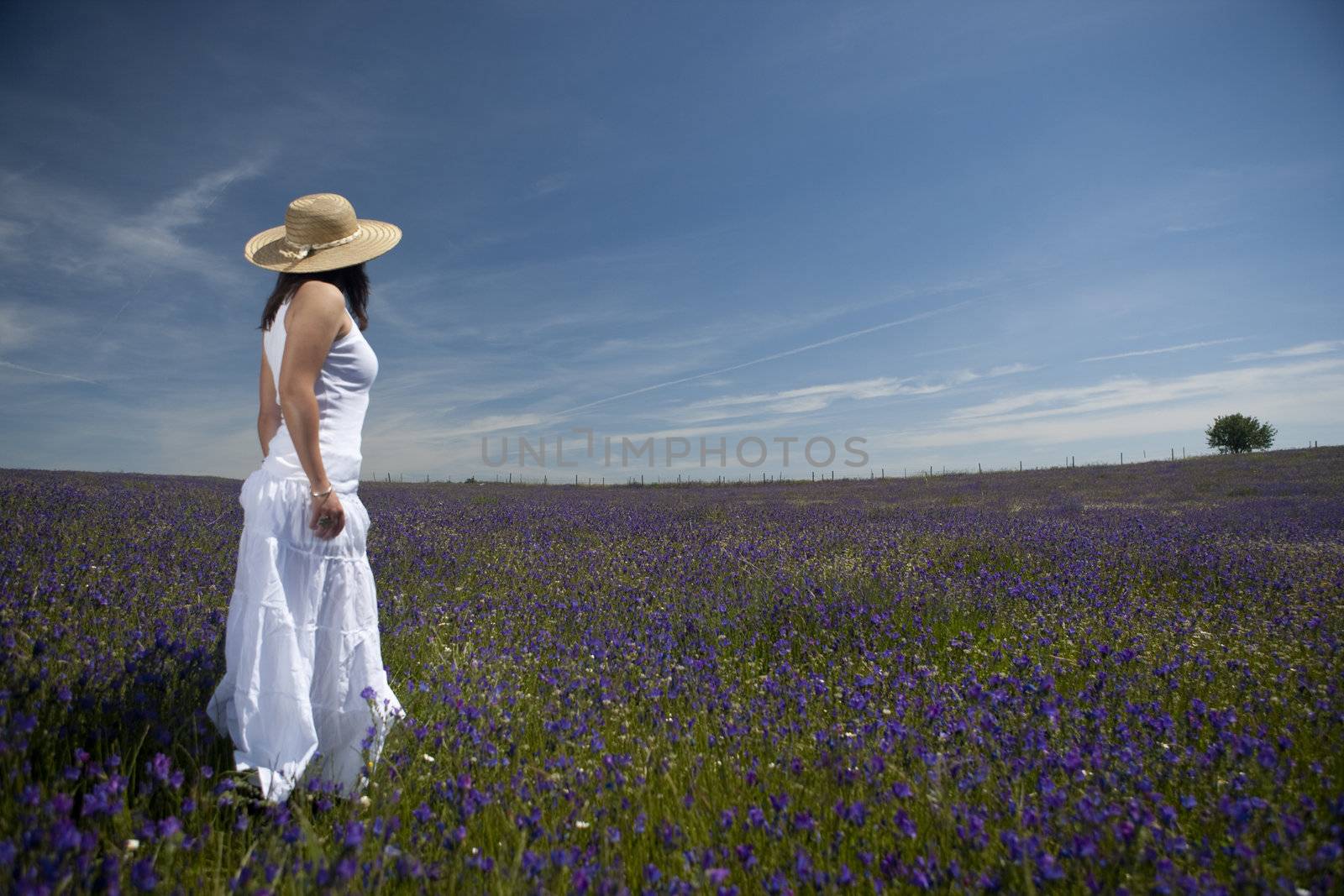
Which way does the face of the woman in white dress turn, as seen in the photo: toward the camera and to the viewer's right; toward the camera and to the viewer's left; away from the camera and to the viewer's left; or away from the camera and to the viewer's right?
away from the camera and to the viewer's right

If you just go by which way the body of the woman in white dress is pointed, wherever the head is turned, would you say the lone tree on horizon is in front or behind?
in front

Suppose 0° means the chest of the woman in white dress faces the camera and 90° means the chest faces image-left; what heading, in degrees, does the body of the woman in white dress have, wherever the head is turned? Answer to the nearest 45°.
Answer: approximately 270°
